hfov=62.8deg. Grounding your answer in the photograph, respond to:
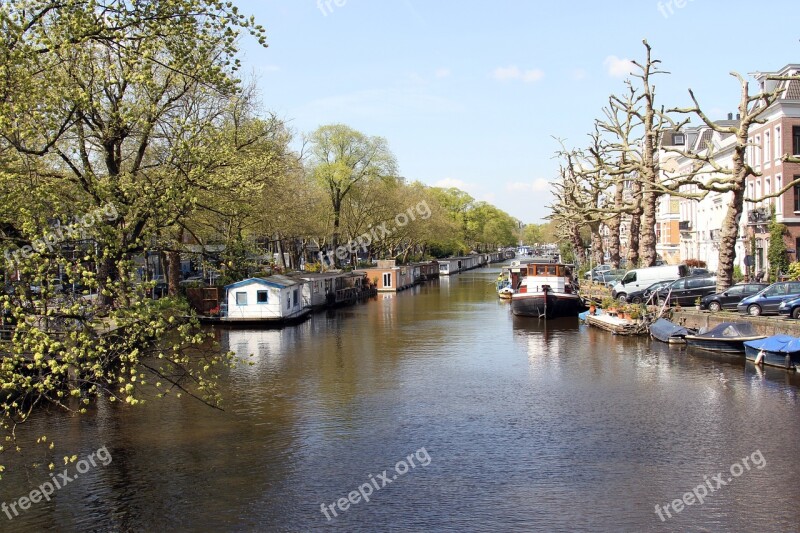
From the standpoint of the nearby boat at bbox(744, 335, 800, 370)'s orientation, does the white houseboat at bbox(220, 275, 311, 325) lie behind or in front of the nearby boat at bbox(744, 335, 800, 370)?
in front

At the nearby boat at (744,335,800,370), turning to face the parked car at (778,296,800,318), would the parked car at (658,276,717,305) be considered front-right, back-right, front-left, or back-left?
front-left

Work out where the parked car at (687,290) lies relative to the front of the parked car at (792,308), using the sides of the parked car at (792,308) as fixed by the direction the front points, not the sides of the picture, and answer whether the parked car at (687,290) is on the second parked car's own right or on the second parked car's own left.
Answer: on the second parked car's own right

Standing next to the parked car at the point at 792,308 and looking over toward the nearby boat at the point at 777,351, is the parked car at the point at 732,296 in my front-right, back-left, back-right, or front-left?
back-right

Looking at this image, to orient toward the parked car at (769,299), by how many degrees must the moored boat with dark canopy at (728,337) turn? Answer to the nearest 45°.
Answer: approximately 135° to its right

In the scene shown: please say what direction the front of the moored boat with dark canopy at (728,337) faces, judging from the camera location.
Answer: facing to the left of the viewer

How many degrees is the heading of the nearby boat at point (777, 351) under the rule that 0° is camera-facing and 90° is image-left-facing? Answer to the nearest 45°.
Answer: approximately 90°

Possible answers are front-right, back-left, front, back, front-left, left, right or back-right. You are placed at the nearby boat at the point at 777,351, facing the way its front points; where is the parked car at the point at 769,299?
right

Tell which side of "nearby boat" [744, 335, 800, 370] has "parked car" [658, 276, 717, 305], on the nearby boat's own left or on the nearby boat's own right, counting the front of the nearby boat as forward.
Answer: on the nearby boat's own right
